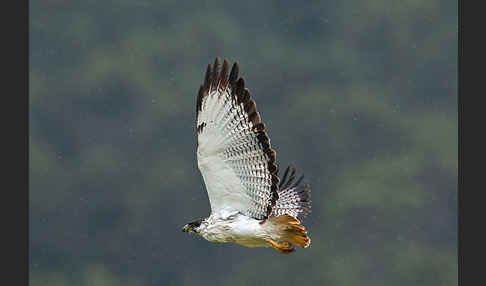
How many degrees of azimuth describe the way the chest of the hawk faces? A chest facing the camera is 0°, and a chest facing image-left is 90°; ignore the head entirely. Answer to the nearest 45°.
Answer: approximately 90°
